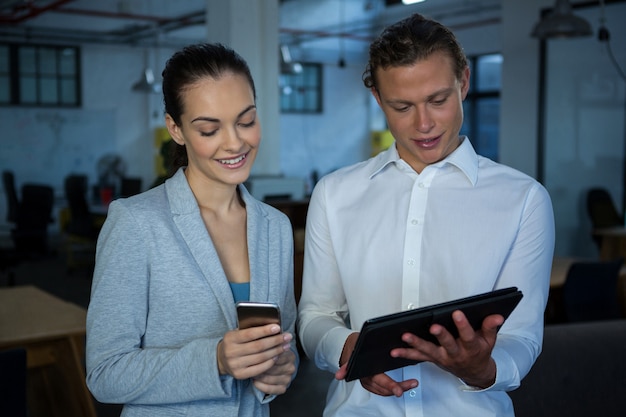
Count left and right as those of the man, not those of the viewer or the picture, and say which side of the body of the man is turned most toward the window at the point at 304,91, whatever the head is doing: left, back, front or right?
back

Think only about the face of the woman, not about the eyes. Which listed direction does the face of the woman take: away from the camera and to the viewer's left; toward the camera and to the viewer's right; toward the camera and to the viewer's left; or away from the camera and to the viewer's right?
toward the camera and to the viewer's right

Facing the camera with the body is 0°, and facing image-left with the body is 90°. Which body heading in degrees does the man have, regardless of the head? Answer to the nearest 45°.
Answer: approximately 0°

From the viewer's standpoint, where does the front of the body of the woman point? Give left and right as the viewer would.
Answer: facing the viewer and to the right of the viewer

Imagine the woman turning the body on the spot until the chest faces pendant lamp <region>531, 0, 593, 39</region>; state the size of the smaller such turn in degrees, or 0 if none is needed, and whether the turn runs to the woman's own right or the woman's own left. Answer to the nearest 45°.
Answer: approximately 90° to the woman's own left

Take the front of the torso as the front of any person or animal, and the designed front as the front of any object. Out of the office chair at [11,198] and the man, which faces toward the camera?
the man
